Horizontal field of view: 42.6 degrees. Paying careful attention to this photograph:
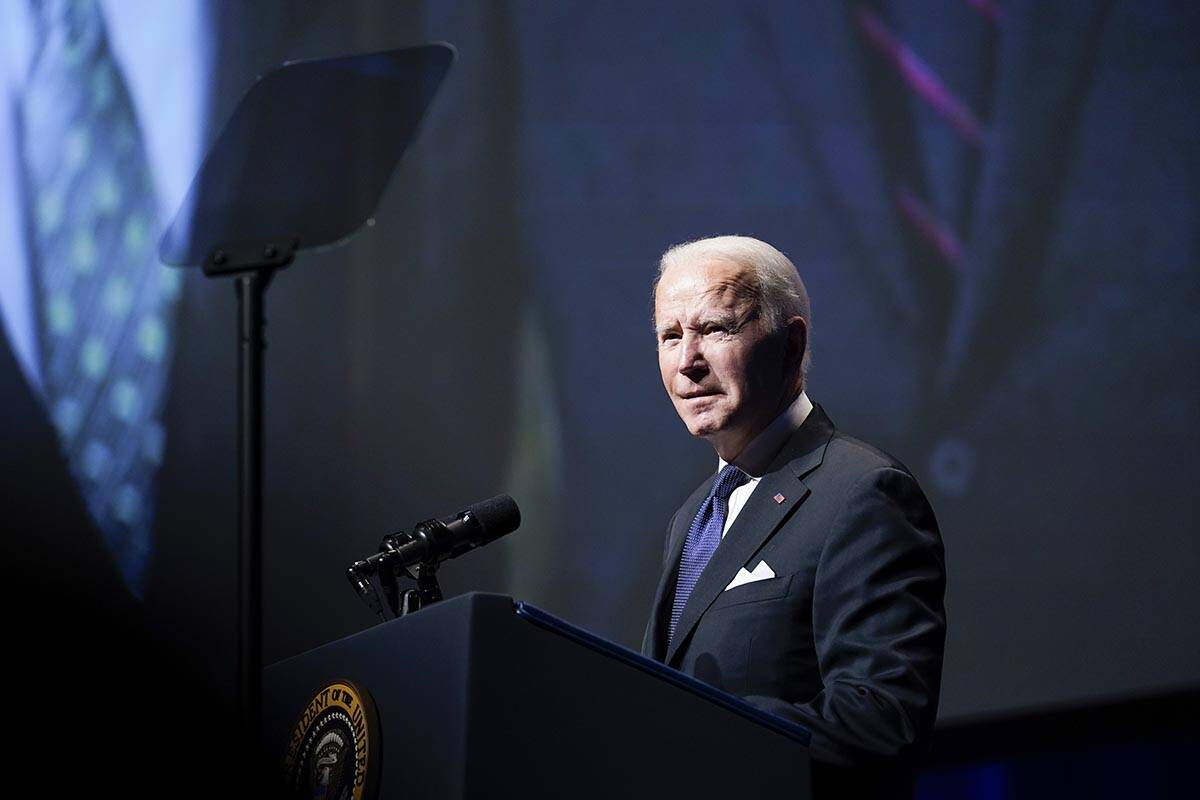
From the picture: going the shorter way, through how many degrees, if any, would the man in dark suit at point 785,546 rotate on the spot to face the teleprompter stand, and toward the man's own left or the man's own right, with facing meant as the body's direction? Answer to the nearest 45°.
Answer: approximately 45° to the man's own right

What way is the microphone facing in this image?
to the viewer's right

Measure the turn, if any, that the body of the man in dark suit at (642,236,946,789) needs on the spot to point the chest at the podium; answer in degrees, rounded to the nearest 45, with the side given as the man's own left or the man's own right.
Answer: approximately 45° to the man's own left

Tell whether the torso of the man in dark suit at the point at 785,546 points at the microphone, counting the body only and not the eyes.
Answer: yes

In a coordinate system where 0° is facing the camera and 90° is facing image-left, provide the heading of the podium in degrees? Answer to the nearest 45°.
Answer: approximately 45°
